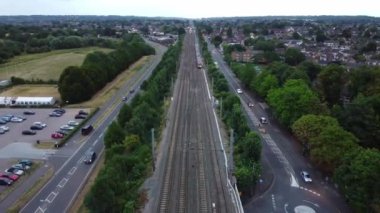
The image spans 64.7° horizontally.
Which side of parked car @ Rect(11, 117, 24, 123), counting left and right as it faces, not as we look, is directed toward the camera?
right

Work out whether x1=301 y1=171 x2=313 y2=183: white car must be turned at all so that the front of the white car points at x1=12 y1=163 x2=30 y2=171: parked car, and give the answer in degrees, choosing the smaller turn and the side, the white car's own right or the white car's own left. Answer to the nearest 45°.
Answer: approximately 135° to the white car's own right

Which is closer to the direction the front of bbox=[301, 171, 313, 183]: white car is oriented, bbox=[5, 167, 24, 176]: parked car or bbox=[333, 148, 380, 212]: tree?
the tree

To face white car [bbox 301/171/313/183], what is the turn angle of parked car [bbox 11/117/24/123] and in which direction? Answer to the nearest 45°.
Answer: approximately 45° to its right

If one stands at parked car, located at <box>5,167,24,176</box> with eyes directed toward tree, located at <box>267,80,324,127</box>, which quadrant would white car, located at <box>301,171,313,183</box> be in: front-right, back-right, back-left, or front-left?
front-right

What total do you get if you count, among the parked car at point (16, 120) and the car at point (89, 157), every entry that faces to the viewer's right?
1

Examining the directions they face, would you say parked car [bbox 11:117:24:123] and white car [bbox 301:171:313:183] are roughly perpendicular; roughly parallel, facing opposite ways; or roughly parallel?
roughly perpendicular

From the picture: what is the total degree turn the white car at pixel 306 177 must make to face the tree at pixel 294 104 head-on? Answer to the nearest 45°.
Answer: approximately 135° to its left
